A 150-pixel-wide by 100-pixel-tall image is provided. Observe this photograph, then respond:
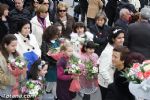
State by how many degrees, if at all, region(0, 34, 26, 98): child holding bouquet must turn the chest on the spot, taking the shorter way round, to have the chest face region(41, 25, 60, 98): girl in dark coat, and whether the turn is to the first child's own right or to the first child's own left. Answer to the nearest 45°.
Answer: approximately 90° to the first child's own left

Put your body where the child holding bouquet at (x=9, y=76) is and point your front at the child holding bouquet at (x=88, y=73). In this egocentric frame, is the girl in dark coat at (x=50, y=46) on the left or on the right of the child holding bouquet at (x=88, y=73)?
left

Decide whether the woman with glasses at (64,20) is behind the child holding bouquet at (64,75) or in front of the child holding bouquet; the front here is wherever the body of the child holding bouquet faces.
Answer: behind

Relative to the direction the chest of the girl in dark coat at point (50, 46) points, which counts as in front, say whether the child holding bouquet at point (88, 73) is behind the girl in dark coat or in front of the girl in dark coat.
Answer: in front

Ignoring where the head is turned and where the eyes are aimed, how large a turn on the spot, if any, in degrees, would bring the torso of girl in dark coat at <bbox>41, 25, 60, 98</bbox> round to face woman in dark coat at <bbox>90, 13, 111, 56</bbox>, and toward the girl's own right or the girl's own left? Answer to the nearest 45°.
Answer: approximately 90° to the girl's own left

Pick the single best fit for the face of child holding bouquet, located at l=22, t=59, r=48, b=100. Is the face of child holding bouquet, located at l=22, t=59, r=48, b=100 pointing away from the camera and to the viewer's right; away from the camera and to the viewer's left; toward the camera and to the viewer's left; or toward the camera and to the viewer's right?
toward the camera and to the viewer's right

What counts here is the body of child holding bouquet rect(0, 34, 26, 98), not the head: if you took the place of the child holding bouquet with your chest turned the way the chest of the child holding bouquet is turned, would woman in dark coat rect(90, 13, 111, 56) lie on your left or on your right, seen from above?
on your left
